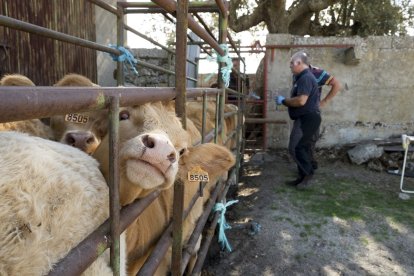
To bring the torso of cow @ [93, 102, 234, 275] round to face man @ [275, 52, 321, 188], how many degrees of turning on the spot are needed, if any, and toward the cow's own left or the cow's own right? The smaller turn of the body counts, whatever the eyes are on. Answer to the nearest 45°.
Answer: approximately 135° to the cow's own left

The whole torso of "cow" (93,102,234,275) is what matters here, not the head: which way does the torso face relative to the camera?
toward the camera

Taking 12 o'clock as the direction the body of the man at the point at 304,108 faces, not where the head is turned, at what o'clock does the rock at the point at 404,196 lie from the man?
The rock is roughly at 6 o'clock from the man.

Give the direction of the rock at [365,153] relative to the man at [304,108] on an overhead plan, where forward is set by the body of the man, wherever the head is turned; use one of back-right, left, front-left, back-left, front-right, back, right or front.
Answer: back-right

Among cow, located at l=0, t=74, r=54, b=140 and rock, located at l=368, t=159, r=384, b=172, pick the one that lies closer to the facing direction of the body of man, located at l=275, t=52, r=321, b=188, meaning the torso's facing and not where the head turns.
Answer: the cow

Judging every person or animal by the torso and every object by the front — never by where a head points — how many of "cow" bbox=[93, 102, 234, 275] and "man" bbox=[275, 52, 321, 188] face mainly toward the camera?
1

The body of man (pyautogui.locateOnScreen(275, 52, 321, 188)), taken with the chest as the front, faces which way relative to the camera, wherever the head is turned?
to the viewer's left

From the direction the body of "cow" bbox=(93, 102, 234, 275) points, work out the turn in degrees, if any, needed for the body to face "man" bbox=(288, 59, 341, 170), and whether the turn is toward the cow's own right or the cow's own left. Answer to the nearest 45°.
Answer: approximately 135° to the cow's own left

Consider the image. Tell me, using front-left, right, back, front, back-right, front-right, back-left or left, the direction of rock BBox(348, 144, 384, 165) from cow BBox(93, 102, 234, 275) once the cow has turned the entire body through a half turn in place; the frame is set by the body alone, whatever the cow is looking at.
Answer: front-right

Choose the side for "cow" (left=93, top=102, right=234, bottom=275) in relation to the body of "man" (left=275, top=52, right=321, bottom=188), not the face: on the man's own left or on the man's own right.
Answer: on the man's own left
